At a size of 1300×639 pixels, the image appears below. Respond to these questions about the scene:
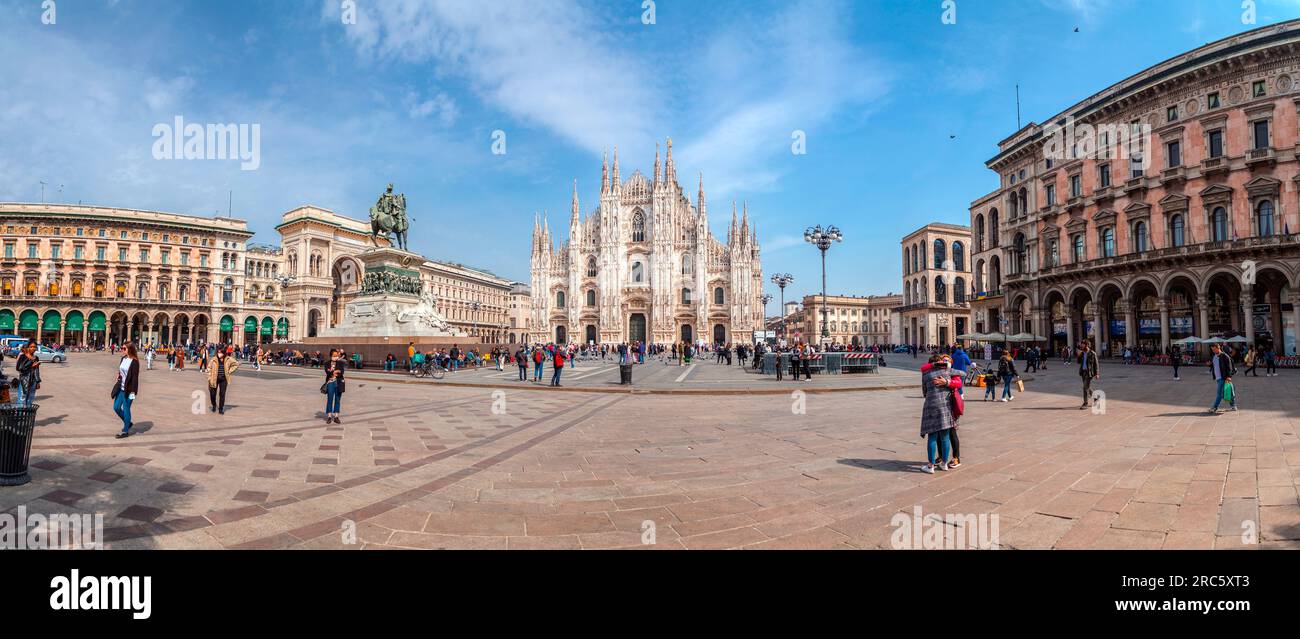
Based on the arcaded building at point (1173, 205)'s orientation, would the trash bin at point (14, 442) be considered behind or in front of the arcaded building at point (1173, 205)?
in front

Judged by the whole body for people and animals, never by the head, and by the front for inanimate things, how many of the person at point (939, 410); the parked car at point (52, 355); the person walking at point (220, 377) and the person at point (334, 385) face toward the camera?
2

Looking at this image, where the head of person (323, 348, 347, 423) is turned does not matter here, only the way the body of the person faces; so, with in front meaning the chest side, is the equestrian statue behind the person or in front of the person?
behind

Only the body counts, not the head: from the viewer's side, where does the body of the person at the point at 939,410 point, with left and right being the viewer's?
facing away from the viewer and to the right of the viewer

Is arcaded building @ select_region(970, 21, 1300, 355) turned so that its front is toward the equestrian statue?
yes

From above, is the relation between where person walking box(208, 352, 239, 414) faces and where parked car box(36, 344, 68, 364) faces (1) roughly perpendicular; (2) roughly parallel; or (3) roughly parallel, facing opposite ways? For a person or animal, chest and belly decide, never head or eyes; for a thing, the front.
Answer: roughly perpendicular

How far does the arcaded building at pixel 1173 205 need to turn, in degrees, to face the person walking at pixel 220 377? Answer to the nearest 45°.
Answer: approximately 45° to its left
